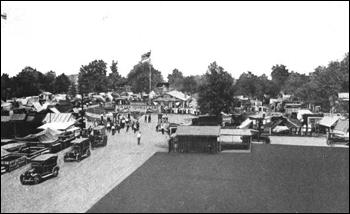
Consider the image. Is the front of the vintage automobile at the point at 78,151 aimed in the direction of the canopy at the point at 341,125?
no

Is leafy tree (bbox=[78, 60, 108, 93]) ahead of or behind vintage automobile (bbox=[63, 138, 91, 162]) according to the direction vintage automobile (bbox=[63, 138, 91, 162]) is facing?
behind

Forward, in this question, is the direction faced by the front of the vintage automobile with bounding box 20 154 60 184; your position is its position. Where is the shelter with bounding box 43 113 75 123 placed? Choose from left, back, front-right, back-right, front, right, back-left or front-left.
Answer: back-right

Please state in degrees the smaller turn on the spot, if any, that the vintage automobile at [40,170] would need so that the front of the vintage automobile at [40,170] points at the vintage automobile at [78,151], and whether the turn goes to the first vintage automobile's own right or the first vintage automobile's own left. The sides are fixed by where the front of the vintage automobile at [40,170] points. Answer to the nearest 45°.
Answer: approximately 180°

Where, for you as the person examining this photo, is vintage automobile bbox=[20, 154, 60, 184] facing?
facing the viewer and to the left of the viewer

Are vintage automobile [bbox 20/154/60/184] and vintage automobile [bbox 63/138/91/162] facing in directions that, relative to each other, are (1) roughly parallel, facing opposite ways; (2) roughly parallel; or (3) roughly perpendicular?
roughly parallel

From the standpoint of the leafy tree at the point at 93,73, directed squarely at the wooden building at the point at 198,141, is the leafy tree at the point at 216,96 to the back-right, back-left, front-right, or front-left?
front-left

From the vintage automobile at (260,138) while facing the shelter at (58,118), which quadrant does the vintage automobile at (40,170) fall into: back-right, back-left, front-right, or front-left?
front-left

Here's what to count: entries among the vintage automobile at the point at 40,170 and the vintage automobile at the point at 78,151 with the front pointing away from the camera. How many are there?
0
